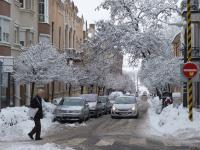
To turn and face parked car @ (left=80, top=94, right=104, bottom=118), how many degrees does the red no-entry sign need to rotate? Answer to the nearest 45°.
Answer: approximately 135° to its right

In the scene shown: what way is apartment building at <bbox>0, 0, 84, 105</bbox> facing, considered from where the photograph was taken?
facing the viewer and to the right of the viewer

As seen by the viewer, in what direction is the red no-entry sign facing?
toward the camera

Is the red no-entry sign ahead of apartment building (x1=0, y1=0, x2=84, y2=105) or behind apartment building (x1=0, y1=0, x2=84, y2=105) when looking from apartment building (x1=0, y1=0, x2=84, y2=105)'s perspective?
ahead

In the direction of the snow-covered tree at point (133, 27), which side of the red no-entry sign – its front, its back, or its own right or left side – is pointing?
back

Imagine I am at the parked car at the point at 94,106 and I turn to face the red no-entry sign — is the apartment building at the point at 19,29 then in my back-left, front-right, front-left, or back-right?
back-right

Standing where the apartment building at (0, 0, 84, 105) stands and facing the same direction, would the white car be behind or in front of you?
in front

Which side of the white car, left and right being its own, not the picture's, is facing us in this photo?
front

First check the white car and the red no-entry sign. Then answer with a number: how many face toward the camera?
2

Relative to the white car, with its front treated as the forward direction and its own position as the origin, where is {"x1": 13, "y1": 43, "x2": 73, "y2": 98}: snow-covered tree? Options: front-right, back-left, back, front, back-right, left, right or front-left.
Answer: right

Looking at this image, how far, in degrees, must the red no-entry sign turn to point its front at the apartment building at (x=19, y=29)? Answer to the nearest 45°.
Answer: approximately 135° to its right
